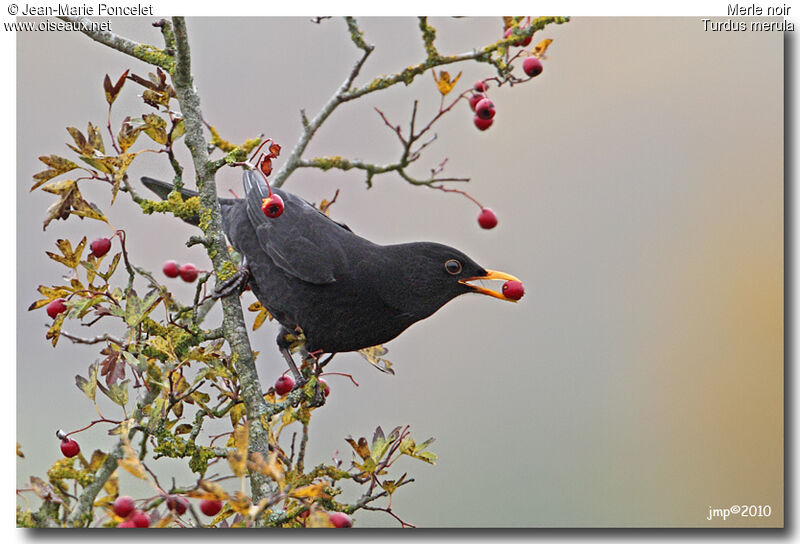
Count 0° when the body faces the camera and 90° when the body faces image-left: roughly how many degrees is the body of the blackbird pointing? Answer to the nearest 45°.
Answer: approximately 270°

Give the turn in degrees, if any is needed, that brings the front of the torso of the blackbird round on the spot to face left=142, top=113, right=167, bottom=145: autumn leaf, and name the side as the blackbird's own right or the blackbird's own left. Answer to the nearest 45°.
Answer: approximately 135° to the blackbird's own right

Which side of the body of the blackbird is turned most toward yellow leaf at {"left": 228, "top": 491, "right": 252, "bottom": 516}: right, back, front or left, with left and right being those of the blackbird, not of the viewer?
right

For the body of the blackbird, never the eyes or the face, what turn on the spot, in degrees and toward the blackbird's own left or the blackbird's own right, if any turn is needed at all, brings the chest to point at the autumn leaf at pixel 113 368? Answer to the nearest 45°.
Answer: approximately 135° to the blackbird's own right

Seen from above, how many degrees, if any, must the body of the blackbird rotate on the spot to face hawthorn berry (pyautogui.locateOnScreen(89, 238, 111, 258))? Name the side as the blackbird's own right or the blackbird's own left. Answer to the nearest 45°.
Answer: approximately 180°

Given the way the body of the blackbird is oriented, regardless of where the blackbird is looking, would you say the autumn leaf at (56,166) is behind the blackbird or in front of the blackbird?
behind

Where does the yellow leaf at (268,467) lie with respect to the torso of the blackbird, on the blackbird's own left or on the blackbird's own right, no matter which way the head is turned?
on the blackbird's own right
